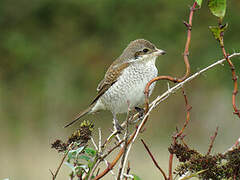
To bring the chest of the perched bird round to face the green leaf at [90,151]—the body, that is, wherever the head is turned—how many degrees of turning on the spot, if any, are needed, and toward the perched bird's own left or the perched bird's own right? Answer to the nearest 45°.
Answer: approximately 90° to the perched bird's own right

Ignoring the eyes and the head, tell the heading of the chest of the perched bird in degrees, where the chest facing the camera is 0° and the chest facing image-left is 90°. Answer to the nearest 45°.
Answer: approximately 270°

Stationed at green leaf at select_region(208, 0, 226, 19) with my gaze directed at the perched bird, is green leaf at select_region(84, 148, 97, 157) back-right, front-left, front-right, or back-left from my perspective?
front-left

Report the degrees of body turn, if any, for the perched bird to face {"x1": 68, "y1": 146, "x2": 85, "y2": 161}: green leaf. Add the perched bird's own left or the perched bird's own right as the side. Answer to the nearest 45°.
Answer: approximately 90° to the perched bird's own right
